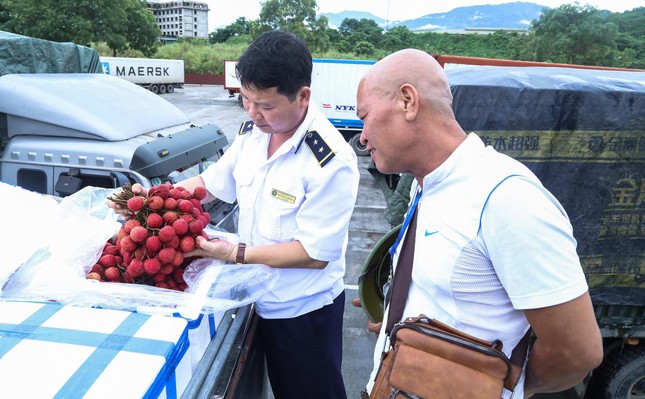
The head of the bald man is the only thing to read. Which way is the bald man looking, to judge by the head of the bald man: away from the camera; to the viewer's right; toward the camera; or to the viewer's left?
to the viewer's left

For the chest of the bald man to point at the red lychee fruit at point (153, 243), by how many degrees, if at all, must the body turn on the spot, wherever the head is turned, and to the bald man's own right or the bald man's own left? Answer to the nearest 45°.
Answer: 0° — they already face it

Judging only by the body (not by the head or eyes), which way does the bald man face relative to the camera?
to the viewer's left

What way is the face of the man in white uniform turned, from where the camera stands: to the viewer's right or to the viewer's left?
to the viewer's left
